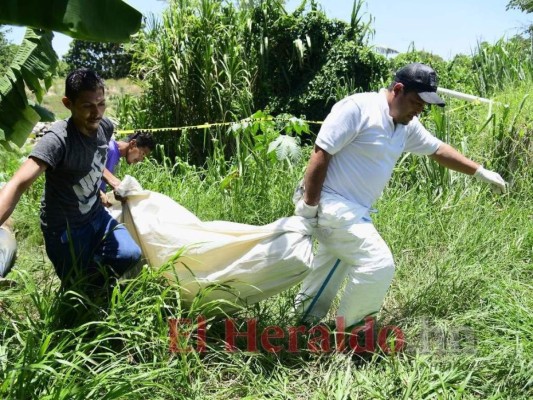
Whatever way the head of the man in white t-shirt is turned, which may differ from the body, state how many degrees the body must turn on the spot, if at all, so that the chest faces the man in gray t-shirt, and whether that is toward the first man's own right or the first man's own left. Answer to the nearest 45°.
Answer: approximately 135° to the first man's own right

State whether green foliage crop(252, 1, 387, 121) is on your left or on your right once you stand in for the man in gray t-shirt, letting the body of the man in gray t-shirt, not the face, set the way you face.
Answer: on your left

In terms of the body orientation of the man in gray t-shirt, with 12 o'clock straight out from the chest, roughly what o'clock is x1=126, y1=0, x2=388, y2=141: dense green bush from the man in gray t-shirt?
The dense green bush is roughly at 8 o'clock from the man in gray t-shirt.

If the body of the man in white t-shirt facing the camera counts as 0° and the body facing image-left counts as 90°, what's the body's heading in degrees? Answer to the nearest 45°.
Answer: approximately 315°

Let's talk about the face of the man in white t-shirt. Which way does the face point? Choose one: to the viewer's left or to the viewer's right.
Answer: to the viewer's right

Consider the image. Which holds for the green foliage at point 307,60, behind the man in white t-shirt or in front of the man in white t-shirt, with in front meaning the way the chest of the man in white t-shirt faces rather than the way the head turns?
behind

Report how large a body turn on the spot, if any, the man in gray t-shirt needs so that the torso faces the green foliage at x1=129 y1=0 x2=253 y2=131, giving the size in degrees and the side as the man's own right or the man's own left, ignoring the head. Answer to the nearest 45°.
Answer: approximately 135° to the man's own left

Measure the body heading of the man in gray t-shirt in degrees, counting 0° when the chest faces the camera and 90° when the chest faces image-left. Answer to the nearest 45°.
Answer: approximately 315°
